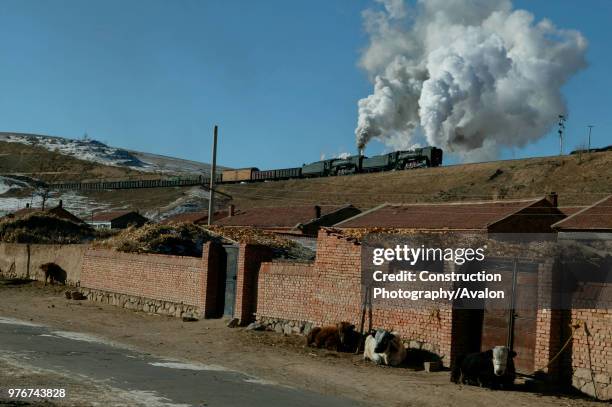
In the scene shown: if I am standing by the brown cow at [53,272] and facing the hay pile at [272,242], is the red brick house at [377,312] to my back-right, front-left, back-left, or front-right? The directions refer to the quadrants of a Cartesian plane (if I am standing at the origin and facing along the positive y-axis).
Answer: front-right

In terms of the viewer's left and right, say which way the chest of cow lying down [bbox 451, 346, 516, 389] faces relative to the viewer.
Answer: facing the viewer and to the right of the viewer

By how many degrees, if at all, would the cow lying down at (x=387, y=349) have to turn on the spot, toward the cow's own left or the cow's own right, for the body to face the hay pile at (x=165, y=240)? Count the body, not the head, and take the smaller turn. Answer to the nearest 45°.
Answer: approximately 90° to the cow's own right

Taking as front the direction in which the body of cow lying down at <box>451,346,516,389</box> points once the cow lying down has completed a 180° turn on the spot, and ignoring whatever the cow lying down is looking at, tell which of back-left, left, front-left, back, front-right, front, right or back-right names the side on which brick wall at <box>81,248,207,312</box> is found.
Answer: front

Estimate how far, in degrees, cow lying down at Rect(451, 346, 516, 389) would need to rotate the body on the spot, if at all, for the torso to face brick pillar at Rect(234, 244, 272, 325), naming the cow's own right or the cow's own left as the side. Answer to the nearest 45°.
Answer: approximately 180°

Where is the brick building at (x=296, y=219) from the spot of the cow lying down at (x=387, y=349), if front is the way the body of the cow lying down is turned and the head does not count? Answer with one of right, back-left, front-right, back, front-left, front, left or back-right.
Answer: back-right

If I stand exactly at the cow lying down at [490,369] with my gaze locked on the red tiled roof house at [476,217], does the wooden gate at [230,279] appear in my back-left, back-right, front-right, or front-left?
front-left

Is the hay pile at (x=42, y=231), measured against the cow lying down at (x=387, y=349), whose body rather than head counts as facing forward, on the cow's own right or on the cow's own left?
on the cow's own right

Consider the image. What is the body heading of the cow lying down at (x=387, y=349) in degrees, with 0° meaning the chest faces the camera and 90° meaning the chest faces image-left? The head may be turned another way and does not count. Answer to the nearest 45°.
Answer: approximately 45°

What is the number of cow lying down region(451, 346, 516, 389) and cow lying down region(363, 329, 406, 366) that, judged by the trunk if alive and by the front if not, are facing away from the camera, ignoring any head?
0

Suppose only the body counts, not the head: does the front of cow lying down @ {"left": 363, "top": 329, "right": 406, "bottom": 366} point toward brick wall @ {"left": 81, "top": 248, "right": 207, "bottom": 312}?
no
